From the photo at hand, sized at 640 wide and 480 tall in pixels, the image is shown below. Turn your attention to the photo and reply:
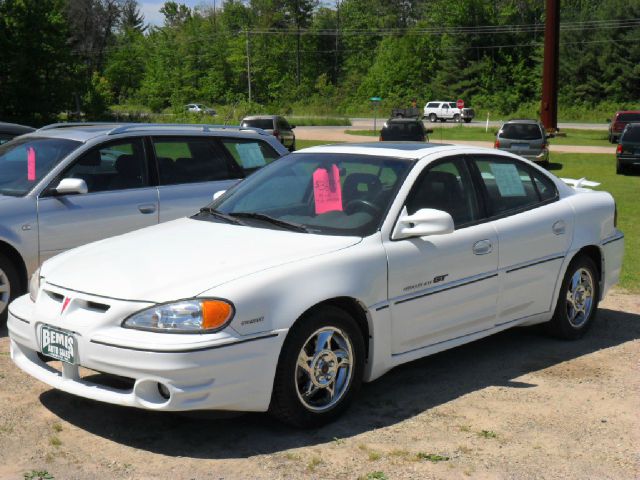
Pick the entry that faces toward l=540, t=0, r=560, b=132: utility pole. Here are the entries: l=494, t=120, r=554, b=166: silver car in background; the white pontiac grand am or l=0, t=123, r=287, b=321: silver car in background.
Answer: l=494, t=120, r=554, b=166: silver car in background

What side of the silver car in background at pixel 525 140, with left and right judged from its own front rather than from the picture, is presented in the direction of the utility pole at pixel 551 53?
front

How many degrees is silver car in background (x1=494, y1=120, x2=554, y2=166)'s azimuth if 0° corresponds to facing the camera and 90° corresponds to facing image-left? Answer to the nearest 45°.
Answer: approximately 180°

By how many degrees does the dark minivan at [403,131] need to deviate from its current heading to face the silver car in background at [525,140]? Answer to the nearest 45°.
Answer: approximately 135° to its right

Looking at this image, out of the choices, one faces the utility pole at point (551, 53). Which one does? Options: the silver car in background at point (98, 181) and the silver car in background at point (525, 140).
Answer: the silver car in background at point (525, 140)

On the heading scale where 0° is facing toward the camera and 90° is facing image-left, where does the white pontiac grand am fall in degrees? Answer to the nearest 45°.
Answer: approximately 45°

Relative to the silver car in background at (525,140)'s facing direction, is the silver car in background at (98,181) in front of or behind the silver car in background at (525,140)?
behind

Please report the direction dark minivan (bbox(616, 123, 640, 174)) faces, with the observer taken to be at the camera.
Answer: facing away from the viewer

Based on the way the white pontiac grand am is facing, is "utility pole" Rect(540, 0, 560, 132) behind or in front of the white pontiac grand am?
behind

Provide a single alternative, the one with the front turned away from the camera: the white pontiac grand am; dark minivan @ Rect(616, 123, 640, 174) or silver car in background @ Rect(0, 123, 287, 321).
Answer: the dark minivan

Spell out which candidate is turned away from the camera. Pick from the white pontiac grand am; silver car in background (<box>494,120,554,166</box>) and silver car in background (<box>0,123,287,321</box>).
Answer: silver car in background (<box>494,120,554,166</box>)

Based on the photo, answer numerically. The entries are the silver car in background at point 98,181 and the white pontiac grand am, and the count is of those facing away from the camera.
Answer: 0

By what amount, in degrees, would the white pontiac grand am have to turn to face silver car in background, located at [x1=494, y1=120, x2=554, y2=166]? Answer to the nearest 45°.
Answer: approximately 135° to its right

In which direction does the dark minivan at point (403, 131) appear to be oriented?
away from the camera

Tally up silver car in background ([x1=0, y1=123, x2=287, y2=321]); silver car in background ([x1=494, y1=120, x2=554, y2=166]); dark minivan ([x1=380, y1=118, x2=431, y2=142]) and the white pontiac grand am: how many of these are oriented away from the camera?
2

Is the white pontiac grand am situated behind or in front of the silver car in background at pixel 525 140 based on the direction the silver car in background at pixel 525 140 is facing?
behind

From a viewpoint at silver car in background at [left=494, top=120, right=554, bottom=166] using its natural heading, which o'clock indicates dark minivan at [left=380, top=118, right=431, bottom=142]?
The dark minivan is roughly at 10 o'clock from the silver car in background.

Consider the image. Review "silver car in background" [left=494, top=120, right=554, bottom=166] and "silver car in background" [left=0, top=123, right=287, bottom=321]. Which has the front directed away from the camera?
"silver car in background" [left=494, top=120, right=554, bottom=166]

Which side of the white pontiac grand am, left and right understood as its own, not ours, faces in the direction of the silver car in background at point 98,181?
right

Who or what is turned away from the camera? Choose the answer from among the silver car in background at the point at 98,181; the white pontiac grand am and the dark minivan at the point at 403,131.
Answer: the dark minivan
